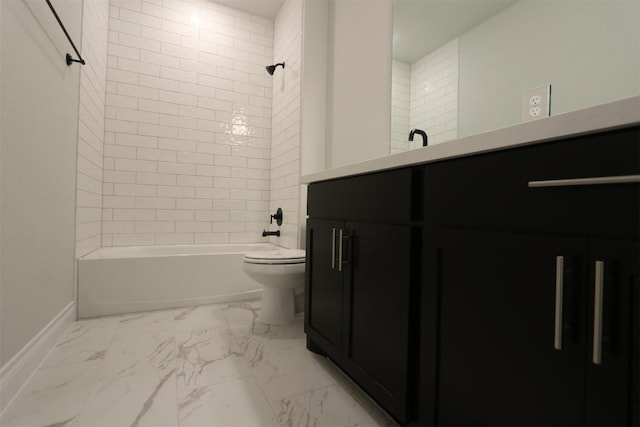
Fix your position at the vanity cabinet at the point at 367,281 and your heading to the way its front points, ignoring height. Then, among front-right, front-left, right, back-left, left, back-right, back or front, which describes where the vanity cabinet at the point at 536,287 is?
left

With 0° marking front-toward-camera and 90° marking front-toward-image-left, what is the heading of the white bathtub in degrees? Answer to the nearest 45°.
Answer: approximately 0°

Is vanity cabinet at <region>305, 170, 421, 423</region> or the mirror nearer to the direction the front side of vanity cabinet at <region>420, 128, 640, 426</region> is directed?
the vanity cabinet

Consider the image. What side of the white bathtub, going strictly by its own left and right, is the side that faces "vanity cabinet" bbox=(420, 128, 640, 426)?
front

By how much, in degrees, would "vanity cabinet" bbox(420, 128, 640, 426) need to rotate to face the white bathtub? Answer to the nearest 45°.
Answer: approximately 45° to its right

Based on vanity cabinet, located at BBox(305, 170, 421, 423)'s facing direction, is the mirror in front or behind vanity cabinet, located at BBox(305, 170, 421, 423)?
behind

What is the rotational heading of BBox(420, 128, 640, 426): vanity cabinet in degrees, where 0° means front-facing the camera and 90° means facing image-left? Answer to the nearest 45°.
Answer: approximately 45°
